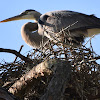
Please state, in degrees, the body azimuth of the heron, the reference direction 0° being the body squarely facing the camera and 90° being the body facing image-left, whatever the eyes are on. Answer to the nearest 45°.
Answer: approximately 90°
